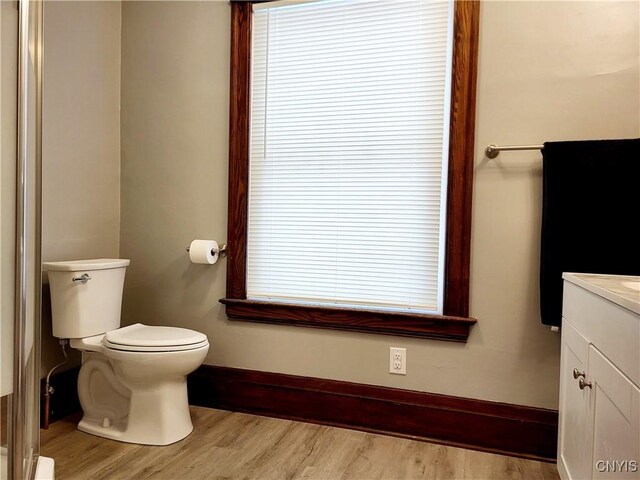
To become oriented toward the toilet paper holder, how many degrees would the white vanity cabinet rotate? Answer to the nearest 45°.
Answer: approximately 45° to its right

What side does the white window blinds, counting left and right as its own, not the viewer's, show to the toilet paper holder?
right

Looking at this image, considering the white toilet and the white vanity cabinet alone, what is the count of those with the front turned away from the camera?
0

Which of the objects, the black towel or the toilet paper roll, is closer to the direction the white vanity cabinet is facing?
the toilet paper roll

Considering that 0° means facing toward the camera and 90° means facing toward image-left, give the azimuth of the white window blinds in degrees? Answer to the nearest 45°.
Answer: approximately 0°

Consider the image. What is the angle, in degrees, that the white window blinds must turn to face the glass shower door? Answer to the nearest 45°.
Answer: approximately 45° to its right

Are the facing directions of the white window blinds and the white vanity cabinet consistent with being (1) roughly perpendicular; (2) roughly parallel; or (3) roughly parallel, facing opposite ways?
roughly perpendicular

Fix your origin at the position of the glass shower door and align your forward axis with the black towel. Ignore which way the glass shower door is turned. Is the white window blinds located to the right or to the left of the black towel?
left

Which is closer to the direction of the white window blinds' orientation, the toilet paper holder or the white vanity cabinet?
the white vanity cabinet

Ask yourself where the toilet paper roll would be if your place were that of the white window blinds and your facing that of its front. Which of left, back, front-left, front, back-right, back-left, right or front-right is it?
right
